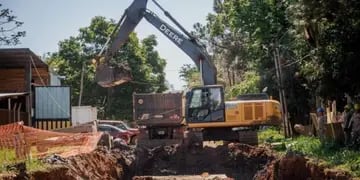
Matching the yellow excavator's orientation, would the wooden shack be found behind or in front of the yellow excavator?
in front

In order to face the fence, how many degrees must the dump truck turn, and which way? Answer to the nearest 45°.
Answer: approximately 135° to its left

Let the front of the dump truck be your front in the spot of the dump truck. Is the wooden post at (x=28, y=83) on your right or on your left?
on your left

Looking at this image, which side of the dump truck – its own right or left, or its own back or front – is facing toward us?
back

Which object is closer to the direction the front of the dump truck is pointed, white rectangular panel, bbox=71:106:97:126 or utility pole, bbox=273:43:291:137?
the white rectangular panel

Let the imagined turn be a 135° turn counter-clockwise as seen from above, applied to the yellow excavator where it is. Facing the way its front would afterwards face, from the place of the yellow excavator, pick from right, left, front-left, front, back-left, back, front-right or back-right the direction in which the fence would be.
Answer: right

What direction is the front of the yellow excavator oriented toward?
to the viewer's left

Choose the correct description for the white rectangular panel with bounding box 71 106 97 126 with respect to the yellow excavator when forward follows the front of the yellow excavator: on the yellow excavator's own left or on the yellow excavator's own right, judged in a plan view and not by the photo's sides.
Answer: on the yellow excavator's own right

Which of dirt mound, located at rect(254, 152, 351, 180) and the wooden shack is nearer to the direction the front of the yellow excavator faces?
the wooden shack

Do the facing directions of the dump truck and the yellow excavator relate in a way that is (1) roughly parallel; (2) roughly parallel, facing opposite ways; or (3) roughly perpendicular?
roughly perpendicular

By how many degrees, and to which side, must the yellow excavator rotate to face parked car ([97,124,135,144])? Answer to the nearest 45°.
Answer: approximately 45° to its right
